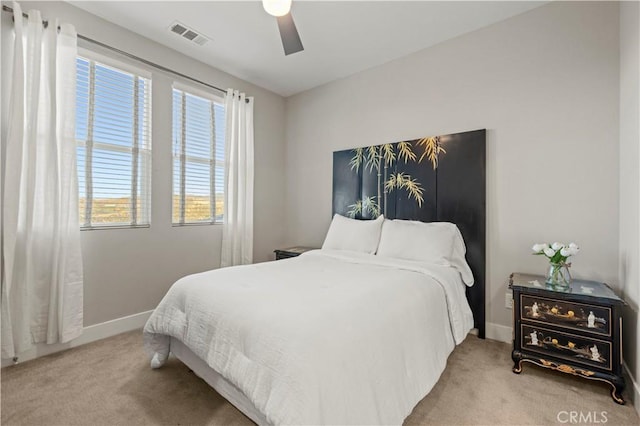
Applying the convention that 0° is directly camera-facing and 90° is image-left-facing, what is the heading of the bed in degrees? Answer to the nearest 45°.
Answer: approximately 45°

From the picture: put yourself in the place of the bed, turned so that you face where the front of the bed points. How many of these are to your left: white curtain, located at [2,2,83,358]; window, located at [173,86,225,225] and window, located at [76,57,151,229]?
0

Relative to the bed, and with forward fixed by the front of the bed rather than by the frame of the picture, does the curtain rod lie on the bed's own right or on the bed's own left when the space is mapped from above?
on the bed's own right

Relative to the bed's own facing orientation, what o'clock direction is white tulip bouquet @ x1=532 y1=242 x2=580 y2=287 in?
The white tulip bouquet is roughly at 7 o'clock from the bed.

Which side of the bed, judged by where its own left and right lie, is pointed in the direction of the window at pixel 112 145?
right

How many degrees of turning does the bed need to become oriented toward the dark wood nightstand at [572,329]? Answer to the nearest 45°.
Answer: approximately 135° to its left

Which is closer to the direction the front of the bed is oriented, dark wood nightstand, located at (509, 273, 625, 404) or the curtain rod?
the curtain rod

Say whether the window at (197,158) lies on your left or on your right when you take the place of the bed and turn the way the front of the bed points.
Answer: on your right

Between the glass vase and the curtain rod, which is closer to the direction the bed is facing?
the curtain rod

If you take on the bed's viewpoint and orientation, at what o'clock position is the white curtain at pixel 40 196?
The white curtain is roughly at 2 o'clock from the bed.
